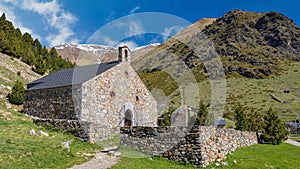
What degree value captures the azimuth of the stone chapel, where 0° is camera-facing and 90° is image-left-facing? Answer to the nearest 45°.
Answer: approximately 315°

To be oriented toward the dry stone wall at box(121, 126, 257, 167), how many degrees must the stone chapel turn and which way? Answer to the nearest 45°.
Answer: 0° — it already faces it

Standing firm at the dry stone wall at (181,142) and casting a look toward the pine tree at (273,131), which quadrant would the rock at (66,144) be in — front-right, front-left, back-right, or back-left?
back-left

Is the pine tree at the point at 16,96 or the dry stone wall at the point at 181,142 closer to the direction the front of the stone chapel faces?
the dry stone wall

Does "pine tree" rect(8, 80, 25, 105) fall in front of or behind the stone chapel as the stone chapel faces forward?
behind

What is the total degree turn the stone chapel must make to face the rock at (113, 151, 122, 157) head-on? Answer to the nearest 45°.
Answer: approximately 45° to its right

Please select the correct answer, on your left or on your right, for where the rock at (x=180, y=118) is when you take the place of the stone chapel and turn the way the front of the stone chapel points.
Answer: on your left

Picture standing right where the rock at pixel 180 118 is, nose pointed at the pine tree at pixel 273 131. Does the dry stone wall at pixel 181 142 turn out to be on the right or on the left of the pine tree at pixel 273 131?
right

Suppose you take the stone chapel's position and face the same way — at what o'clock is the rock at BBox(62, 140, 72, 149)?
The rock is roughly at 2 o'clock from the stone chapel.

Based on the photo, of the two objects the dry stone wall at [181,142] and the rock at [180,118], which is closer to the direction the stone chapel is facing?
the dry stone wall
